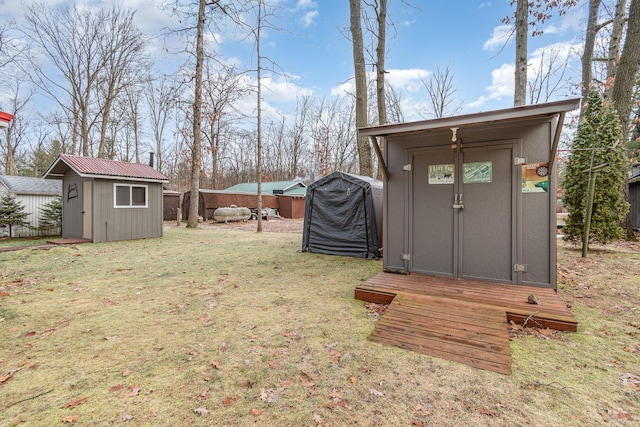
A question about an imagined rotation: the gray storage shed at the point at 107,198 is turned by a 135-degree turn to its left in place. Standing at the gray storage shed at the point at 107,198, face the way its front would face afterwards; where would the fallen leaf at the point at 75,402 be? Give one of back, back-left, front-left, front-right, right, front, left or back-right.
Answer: right

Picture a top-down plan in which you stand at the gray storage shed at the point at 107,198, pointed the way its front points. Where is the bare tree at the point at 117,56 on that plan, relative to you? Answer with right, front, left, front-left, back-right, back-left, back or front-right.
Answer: back-right

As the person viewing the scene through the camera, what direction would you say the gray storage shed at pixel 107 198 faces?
facing the viewer and to the left of the viewer

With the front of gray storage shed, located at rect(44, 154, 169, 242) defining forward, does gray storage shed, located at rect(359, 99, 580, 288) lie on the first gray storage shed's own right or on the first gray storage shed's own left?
on the first gray storage shed's own left

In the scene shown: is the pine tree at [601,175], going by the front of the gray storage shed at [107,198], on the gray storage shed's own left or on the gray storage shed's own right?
on the gray storage shed's own left

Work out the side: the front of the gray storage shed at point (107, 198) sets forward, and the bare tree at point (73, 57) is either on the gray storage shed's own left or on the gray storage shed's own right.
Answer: on the gray storage shed's own right

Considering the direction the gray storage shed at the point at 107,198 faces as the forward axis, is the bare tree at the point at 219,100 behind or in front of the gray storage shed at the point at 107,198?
behind

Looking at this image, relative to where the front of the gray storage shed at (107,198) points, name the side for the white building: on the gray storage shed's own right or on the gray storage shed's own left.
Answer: on the gray storage shed's own right

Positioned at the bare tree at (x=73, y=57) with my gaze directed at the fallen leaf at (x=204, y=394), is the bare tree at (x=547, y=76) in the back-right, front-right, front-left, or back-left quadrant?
front-left
